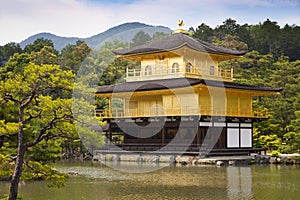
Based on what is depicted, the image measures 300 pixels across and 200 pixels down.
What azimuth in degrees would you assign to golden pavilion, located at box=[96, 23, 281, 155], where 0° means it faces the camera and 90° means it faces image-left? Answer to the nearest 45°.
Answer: approximately 45°
